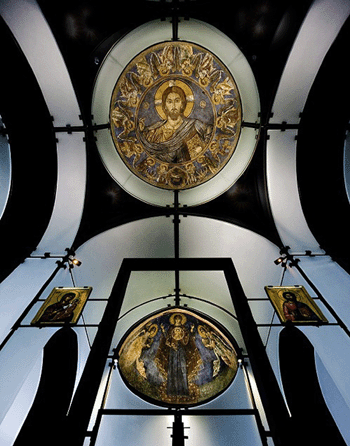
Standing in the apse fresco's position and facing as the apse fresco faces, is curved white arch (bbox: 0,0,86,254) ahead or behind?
ahead

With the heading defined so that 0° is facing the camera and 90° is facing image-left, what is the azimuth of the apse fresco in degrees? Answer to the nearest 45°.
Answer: approximately 0°

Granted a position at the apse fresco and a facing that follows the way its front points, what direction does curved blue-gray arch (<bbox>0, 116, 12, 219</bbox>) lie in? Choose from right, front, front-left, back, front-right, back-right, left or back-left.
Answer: front-right
